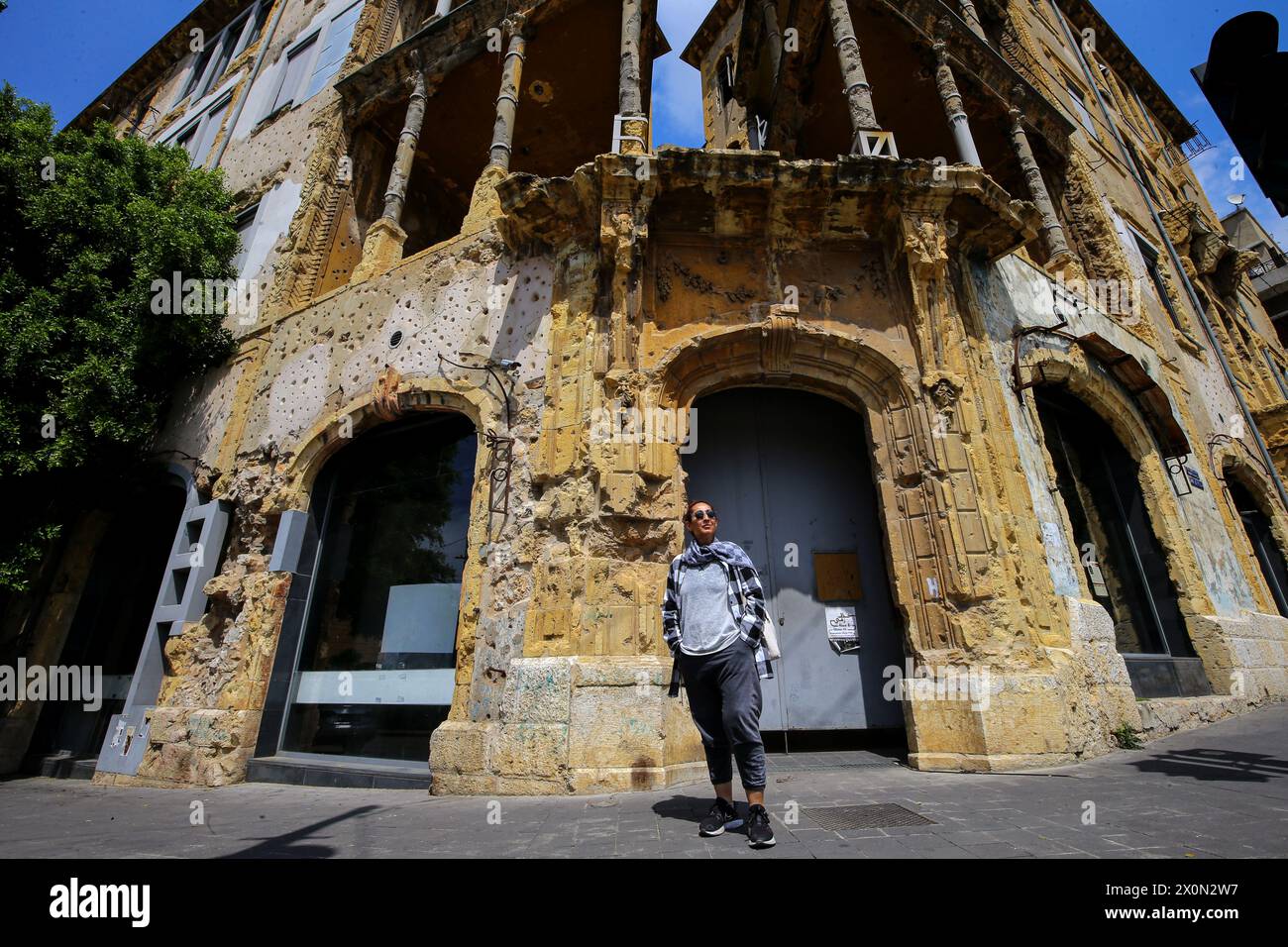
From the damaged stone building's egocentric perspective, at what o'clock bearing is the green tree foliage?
The green tree foliage is roughly at 3 o'clock from the damaged stone building.

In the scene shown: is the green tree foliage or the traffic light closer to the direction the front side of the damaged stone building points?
the traffic light

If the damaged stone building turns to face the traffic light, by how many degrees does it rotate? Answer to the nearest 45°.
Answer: approximately 45° to its left

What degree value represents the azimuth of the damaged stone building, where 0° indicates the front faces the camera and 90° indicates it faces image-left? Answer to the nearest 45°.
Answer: approximately 0°
